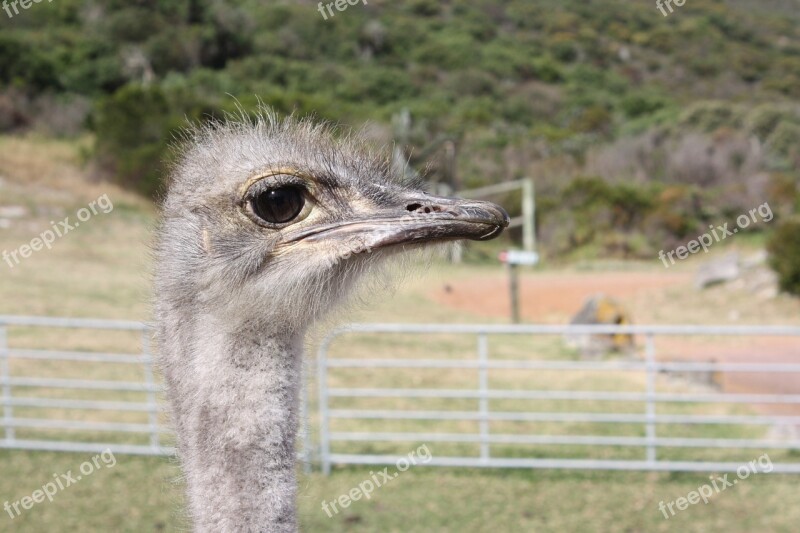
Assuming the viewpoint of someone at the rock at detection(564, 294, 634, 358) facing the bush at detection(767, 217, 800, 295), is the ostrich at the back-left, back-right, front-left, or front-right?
back-right

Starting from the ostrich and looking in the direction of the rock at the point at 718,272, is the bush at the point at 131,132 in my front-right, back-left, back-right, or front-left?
front-left

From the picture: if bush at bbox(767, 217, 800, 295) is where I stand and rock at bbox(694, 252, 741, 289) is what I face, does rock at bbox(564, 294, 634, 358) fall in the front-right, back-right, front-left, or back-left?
back-left

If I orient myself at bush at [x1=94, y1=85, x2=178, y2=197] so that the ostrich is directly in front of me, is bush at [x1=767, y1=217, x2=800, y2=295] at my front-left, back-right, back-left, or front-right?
front-left
